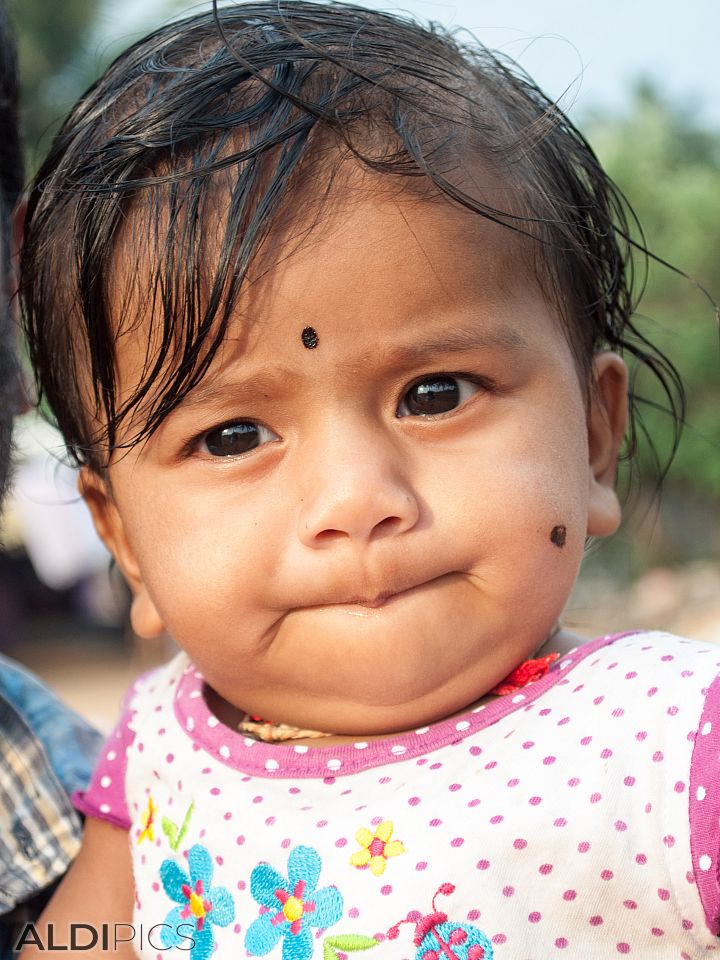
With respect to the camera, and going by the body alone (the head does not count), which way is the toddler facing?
toward the camera
